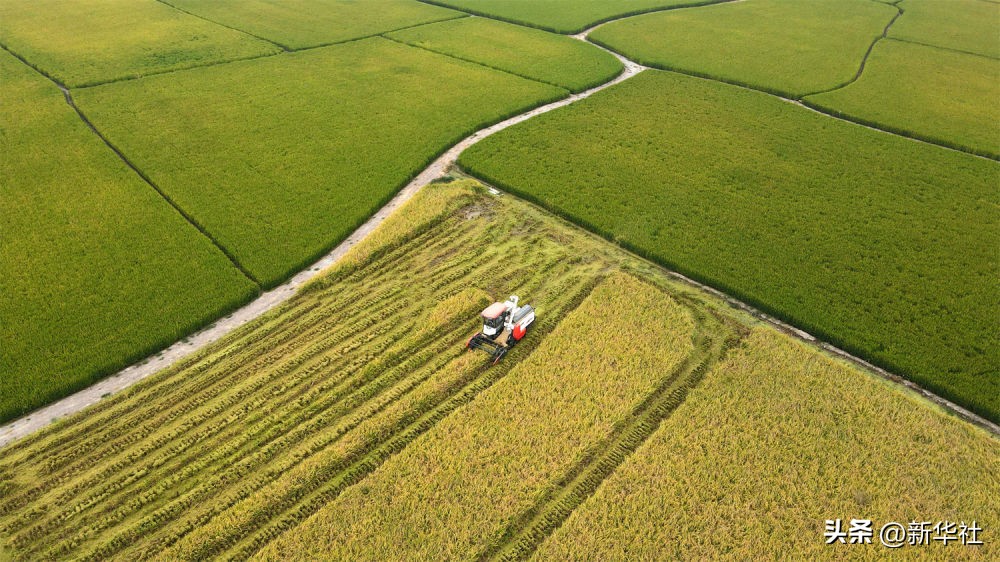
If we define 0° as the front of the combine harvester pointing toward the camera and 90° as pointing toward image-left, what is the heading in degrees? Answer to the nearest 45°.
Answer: approximately 45°
